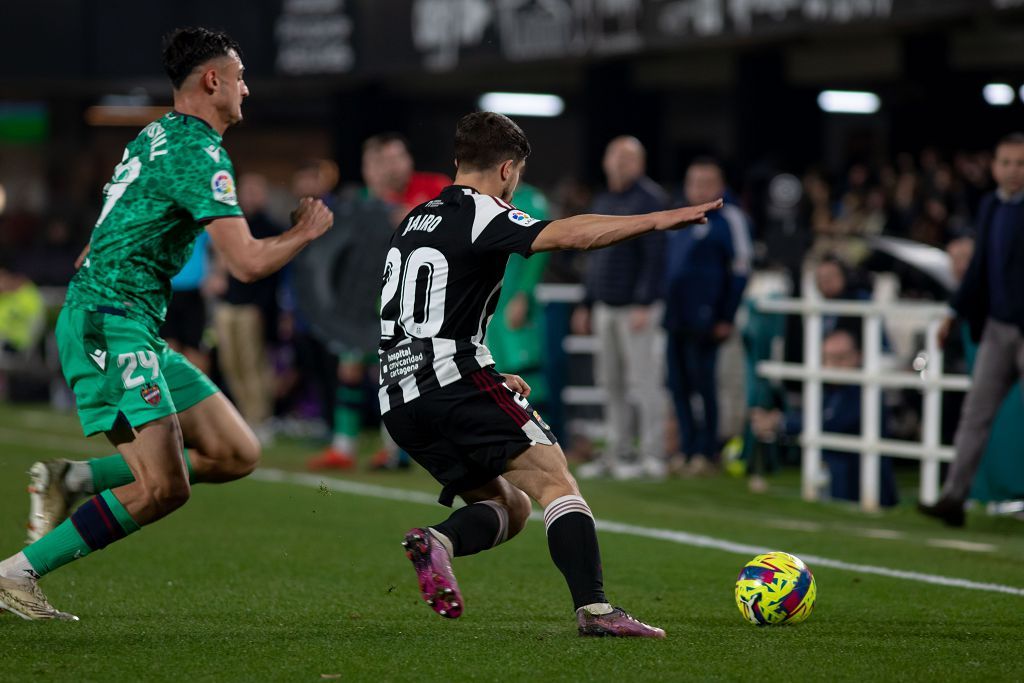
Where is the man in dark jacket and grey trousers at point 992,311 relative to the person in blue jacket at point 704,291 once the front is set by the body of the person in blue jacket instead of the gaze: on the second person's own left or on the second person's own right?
on the second person's own left

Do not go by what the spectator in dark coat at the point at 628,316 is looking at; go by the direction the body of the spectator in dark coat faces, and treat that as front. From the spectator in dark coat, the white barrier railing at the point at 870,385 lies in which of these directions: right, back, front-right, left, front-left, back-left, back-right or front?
left

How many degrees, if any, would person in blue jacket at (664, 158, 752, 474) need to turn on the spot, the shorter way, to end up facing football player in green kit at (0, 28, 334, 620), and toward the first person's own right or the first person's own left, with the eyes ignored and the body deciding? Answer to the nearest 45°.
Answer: approximately 45° to the first person's own left

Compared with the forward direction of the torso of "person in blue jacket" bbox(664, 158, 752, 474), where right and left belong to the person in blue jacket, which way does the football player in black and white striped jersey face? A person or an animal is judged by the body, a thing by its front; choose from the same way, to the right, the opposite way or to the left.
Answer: the opposite way

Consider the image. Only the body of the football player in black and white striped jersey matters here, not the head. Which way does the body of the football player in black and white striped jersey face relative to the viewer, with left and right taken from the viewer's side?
facing away from the viewer and to the right of the viewer

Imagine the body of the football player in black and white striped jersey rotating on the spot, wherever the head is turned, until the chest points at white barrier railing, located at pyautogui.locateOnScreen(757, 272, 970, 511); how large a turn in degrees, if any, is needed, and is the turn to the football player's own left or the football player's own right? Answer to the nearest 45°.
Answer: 0° — they already face it

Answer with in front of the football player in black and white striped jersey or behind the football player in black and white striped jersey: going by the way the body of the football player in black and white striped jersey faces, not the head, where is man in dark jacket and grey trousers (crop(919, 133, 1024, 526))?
in front

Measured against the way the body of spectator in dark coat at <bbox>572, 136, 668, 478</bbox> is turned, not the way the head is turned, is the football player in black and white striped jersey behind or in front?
in front

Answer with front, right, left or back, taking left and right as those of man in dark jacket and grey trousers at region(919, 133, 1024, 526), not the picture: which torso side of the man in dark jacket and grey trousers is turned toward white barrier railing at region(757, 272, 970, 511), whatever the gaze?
right

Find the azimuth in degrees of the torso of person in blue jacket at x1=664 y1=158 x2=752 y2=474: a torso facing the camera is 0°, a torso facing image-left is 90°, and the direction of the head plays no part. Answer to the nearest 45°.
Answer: approximately 45°

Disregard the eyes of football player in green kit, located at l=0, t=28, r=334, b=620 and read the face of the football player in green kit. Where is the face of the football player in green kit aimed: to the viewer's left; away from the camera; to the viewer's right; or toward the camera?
to the viewer's right
